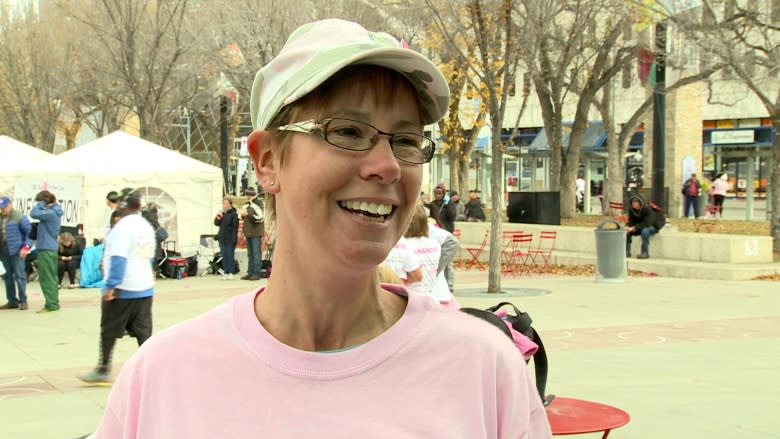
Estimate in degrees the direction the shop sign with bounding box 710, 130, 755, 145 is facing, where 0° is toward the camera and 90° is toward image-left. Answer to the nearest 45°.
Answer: approximately 0°

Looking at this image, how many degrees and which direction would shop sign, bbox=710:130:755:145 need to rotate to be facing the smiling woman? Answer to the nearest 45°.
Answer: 0° — it already faces them

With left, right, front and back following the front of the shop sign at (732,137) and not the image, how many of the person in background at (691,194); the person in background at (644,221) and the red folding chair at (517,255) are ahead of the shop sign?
3

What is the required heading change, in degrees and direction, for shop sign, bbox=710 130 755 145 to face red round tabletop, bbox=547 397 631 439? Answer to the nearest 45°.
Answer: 0° — it already faces it

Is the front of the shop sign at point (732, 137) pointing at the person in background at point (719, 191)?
yes

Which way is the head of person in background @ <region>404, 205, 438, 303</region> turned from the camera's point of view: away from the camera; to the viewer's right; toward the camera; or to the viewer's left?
away from the camera

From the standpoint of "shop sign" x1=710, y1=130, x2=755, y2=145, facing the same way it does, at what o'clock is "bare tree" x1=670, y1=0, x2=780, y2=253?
The bare tree is roughly at 12 o'clock from the shop sign.

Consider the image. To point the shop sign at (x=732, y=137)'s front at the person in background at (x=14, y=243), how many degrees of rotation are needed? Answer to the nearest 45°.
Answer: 0° — it already faces them

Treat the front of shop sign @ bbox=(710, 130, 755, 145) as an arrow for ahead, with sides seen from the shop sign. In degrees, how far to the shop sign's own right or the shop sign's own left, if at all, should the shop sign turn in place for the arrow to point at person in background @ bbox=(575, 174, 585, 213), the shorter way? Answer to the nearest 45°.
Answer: approximately 45° to the shop sign's own right

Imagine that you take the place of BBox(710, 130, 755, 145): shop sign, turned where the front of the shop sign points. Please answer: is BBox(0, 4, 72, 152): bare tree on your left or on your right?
on your right
